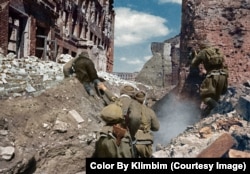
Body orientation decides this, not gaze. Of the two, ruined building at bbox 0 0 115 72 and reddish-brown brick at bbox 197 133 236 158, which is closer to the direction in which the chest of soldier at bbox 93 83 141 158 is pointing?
the ruined building

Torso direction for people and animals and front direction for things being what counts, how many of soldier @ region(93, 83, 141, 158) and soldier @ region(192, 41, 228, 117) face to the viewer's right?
0

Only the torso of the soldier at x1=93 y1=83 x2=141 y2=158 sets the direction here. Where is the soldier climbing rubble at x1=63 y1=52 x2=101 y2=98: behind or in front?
in front

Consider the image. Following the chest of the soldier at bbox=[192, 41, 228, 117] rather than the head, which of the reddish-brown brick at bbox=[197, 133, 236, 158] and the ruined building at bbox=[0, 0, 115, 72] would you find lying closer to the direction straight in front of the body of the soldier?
the ruined building

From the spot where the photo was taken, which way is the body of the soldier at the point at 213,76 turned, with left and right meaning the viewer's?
facing away from the viewer and to the left of the viewer

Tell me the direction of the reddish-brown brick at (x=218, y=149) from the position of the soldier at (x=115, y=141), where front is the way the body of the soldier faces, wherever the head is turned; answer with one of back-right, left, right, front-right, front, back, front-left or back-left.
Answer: back-right

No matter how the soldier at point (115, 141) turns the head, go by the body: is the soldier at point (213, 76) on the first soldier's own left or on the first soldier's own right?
on the first soldier's own right

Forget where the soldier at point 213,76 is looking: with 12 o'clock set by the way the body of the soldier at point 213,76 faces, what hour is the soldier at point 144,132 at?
the soldier at point 144,132 is roughly at 8 o'clock from the soldier at point 213,76.

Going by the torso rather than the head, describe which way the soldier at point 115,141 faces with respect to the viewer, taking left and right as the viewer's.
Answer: facing away from the viewer and to the left of the viewer

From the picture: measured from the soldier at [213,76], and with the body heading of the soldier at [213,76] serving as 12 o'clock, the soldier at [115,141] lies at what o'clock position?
the soldier at [115,141] is roughly at 8 o'clock from the soldier at [213,76].
